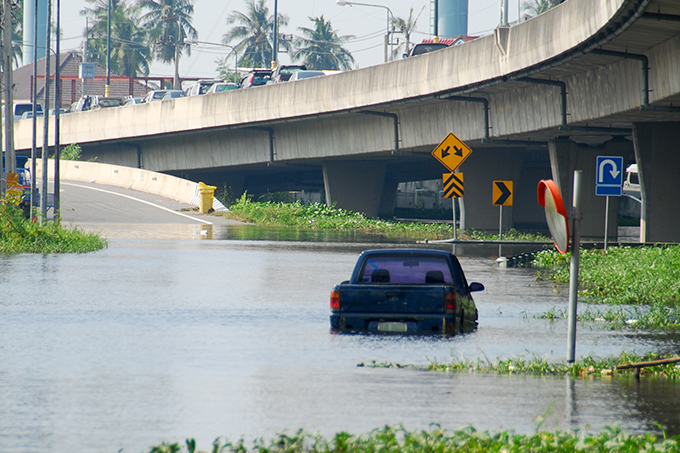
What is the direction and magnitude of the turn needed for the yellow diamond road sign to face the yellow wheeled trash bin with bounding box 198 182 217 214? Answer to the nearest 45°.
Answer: approximately 135° to its right

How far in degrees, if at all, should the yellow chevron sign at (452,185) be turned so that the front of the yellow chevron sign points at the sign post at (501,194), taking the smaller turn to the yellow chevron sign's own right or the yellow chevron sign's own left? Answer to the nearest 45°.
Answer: approximately 45° to the yellow chevron sign's own left

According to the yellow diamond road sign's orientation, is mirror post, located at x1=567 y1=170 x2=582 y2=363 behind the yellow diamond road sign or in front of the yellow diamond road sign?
in front

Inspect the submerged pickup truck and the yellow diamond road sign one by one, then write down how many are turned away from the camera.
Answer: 1

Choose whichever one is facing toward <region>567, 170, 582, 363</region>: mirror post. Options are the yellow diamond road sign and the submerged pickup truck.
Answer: the yellow diamond road sign

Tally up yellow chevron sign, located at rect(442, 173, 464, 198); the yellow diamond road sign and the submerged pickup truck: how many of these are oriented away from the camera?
1

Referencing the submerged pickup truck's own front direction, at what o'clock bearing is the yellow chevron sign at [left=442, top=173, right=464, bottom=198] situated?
The yellow chevron sign is roughly at 12 o'clock from the submerged pickup truck.

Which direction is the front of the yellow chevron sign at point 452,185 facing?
toward the camera

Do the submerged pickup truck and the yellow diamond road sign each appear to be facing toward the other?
yes

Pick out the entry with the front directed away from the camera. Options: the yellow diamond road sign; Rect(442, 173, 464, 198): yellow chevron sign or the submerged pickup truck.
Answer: the submerged pickup truck

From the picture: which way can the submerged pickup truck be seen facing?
away from the camera

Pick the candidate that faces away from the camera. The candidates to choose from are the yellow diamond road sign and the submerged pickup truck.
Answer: the submerged pickup truck

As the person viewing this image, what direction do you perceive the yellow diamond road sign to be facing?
facing the viewer

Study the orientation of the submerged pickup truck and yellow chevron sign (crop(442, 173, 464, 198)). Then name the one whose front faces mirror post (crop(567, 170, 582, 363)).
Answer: the yellow chevron sign

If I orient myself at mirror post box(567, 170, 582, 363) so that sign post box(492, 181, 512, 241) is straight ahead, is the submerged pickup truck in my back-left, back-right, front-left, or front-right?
front-left

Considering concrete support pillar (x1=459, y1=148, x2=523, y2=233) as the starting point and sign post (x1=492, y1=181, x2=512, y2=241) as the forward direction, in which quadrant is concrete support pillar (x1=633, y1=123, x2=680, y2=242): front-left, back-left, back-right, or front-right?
front-left
